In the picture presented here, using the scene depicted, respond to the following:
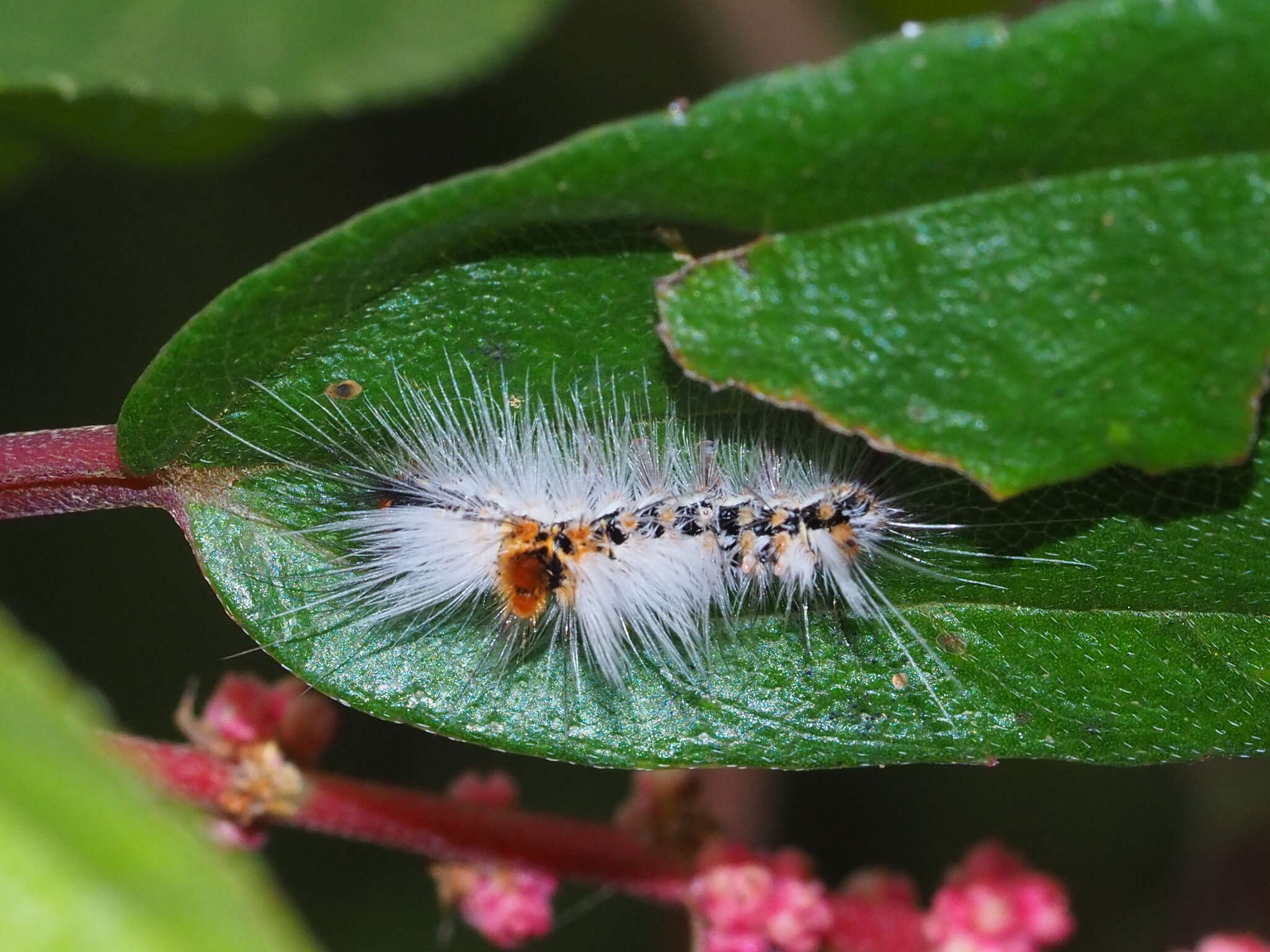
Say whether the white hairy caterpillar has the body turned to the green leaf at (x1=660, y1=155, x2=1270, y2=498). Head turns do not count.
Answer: no

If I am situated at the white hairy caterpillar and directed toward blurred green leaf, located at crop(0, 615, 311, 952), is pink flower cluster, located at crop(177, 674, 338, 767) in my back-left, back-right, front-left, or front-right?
front-right

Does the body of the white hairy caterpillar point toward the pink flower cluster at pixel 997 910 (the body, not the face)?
no

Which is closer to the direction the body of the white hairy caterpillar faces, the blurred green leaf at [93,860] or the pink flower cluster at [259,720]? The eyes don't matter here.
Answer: the pink flower cluster

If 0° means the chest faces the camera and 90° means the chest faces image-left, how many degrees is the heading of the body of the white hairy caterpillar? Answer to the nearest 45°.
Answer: approximately 90°
